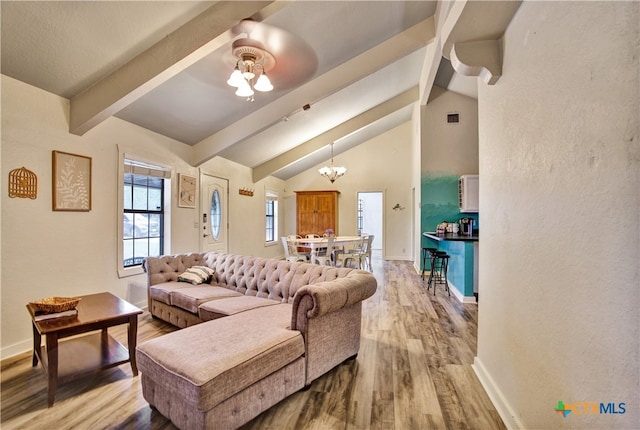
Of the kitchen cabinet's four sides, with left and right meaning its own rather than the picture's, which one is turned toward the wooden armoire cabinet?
right

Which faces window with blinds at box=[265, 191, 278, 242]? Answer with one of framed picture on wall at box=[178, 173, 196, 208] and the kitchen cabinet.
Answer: the kitchen cabinet

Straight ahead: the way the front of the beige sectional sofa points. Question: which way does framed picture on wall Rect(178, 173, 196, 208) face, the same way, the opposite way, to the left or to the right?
to the left

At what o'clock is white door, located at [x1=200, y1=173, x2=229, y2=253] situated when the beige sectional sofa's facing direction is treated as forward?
The white door is roughly at 4 o'clock from the beige sectional sofa.

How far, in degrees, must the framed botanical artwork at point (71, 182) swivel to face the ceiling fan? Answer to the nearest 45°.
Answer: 0° — it already faces it

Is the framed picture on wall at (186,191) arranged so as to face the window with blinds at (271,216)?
no

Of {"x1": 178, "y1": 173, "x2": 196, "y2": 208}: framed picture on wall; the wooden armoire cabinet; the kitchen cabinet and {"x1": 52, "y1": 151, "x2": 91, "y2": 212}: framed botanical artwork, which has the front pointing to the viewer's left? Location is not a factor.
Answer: the kitchen cabinet

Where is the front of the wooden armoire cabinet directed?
toward the camera

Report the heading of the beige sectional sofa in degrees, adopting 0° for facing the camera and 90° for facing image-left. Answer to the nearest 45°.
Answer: approximately 45°

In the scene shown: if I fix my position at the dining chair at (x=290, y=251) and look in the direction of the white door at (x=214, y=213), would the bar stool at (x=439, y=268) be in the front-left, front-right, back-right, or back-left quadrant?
back-left

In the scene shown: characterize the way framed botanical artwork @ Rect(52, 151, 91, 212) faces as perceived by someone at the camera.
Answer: facing the viewer and to the right of the viewer

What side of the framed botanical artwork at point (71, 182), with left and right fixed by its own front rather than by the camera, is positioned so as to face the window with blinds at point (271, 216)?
left

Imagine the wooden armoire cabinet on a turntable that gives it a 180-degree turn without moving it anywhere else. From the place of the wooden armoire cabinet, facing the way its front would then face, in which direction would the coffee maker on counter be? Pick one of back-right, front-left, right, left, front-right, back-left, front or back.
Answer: back-right

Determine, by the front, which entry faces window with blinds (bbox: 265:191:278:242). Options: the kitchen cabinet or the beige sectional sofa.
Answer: the kitchen cabinet

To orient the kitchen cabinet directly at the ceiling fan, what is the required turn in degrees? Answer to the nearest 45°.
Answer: approximately 45° to its right

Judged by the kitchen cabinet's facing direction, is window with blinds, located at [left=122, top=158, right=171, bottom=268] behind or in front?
in front

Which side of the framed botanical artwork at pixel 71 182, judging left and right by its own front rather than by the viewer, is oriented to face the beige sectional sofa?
front
